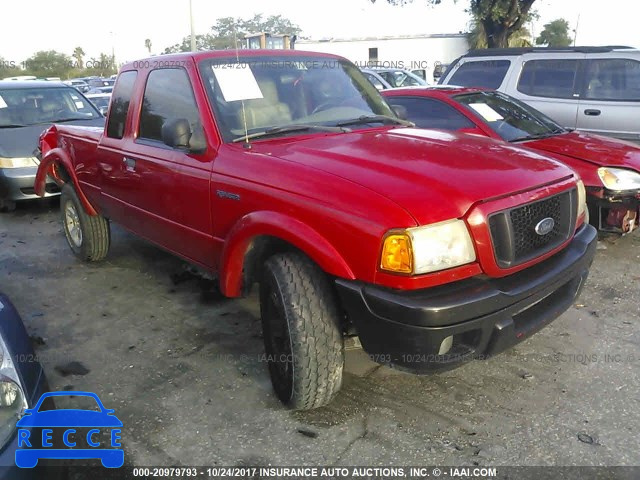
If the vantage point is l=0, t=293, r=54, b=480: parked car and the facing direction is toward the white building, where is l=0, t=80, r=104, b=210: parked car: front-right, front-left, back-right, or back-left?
front-left

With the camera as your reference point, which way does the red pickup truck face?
facing the viewer and to the right of the viewer

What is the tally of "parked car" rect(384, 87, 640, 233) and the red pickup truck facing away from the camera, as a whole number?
0

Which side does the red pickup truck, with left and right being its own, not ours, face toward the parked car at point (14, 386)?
right

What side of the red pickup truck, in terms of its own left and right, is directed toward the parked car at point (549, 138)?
left

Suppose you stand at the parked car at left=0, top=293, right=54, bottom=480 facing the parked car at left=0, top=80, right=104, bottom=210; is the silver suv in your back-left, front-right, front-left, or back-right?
front-right

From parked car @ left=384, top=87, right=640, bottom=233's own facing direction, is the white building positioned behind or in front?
behind

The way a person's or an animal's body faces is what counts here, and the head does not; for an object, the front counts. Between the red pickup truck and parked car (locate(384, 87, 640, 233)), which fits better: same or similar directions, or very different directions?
same or similar directions

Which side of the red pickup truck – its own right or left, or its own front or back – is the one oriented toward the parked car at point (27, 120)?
back

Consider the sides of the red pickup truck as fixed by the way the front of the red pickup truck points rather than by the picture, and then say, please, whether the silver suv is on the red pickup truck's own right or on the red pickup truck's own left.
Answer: on the red pickup truck's own left

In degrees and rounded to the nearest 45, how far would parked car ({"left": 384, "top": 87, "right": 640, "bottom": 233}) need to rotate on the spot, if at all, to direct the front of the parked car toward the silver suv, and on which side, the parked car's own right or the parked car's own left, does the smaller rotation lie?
approximately 135° to the parked car's own left
